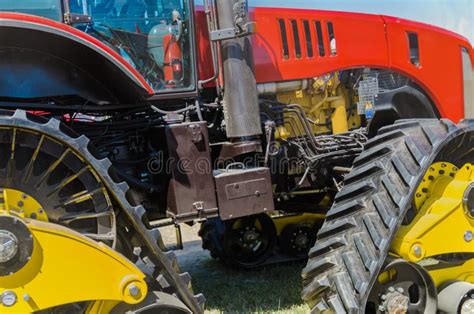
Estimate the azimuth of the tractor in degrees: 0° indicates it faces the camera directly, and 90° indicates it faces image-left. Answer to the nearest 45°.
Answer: approximately 270°
